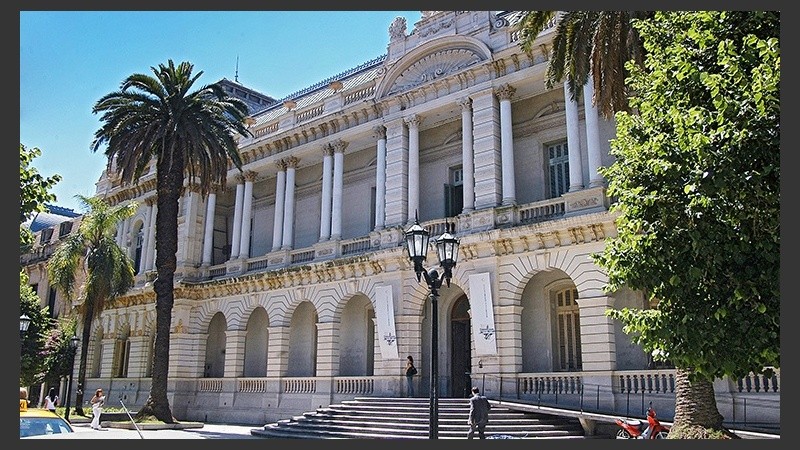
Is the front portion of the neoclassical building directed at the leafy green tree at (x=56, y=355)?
no

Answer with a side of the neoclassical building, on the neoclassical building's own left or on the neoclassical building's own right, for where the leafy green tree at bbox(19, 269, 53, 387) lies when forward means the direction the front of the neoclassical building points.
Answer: on the neoclassical building's own right

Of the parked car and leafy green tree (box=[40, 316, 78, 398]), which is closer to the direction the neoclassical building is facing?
the parked car

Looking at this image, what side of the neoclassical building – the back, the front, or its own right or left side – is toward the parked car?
front

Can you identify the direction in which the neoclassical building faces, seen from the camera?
facing the viewer and to the left of the viewer

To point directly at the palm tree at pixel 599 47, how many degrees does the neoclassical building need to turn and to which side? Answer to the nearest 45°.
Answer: approximately 90° to its left

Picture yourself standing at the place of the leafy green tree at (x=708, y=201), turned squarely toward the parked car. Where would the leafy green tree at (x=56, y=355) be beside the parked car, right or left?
right
